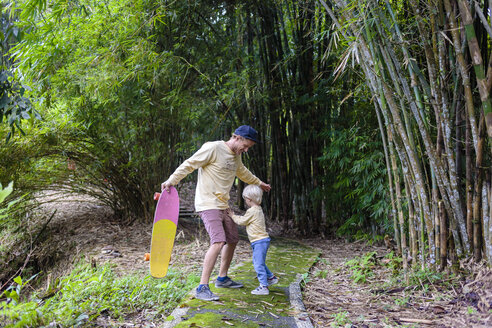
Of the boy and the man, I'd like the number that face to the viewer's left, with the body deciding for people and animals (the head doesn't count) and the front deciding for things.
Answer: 1

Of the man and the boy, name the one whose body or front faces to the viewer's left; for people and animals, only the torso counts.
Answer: the boy

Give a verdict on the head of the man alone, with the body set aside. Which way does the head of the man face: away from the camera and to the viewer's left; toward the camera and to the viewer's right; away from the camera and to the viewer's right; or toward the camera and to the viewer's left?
toward the camera and to the viewer's right

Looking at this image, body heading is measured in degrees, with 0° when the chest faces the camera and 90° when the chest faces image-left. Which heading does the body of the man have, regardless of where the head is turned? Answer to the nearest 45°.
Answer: approximately 315°

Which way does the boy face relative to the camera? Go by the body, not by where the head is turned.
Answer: to the viewer's left
